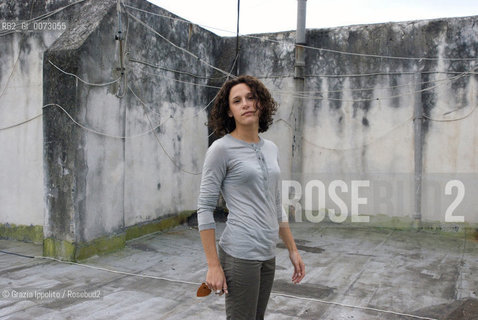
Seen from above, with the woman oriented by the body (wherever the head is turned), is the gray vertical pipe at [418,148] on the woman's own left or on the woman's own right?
on the woman's own left

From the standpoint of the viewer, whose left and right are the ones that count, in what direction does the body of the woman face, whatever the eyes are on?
facing the viewer and to the right of the viewer

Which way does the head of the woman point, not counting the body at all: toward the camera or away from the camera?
toward the camera

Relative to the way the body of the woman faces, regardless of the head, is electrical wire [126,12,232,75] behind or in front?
behind

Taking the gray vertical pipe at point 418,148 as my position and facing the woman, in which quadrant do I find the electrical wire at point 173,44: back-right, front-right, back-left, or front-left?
front-right

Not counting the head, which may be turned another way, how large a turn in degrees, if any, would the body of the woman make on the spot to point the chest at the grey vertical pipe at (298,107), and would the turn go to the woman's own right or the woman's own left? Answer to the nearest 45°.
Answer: approximately 135° to the woman's own left

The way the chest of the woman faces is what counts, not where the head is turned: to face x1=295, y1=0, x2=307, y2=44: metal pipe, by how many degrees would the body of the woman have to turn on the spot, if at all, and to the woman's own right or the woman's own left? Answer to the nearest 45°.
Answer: approximately 135° to the woman's own left

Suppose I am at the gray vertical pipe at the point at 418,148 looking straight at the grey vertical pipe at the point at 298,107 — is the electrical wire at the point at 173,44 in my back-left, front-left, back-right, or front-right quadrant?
front-left
